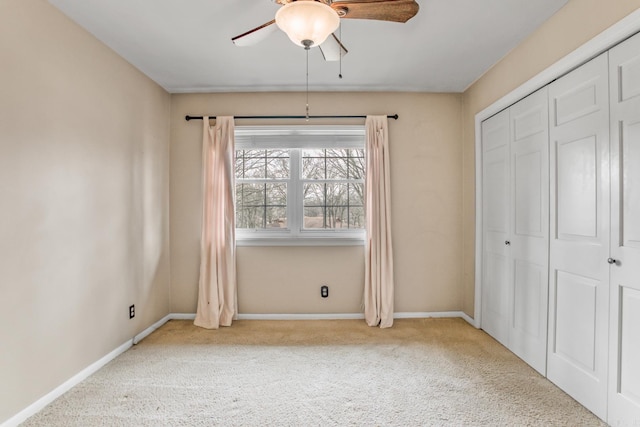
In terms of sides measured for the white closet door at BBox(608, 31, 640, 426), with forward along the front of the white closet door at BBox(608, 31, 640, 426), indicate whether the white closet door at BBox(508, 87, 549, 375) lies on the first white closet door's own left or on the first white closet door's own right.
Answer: on the first white closet door's own right

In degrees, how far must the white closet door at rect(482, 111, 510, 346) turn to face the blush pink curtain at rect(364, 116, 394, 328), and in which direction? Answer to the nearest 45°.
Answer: approximately 45° to its right

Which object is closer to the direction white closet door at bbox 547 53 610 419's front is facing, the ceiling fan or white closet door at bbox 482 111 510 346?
the ceiling fan

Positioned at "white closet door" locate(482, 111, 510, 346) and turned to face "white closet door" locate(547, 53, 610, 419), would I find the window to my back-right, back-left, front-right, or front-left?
back-right

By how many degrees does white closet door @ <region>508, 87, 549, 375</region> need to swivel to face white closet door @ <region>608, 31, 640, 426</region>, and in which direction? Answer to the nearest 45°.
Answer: approximately 90° to its left

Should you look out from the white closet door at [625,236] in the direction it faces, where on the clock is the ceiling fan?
The ceiling fan is roughly at 12 o'clock from the white closet door.

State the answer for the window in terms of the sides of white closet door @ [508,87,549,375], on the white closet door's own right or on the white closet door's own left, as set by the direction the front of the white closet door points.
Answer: on the white closet door's own right

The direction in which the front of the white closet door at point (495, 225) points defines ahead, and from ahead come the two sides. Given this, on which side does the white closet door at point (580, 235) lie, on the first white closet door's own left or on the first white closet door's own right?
on the first white closet door's own left
